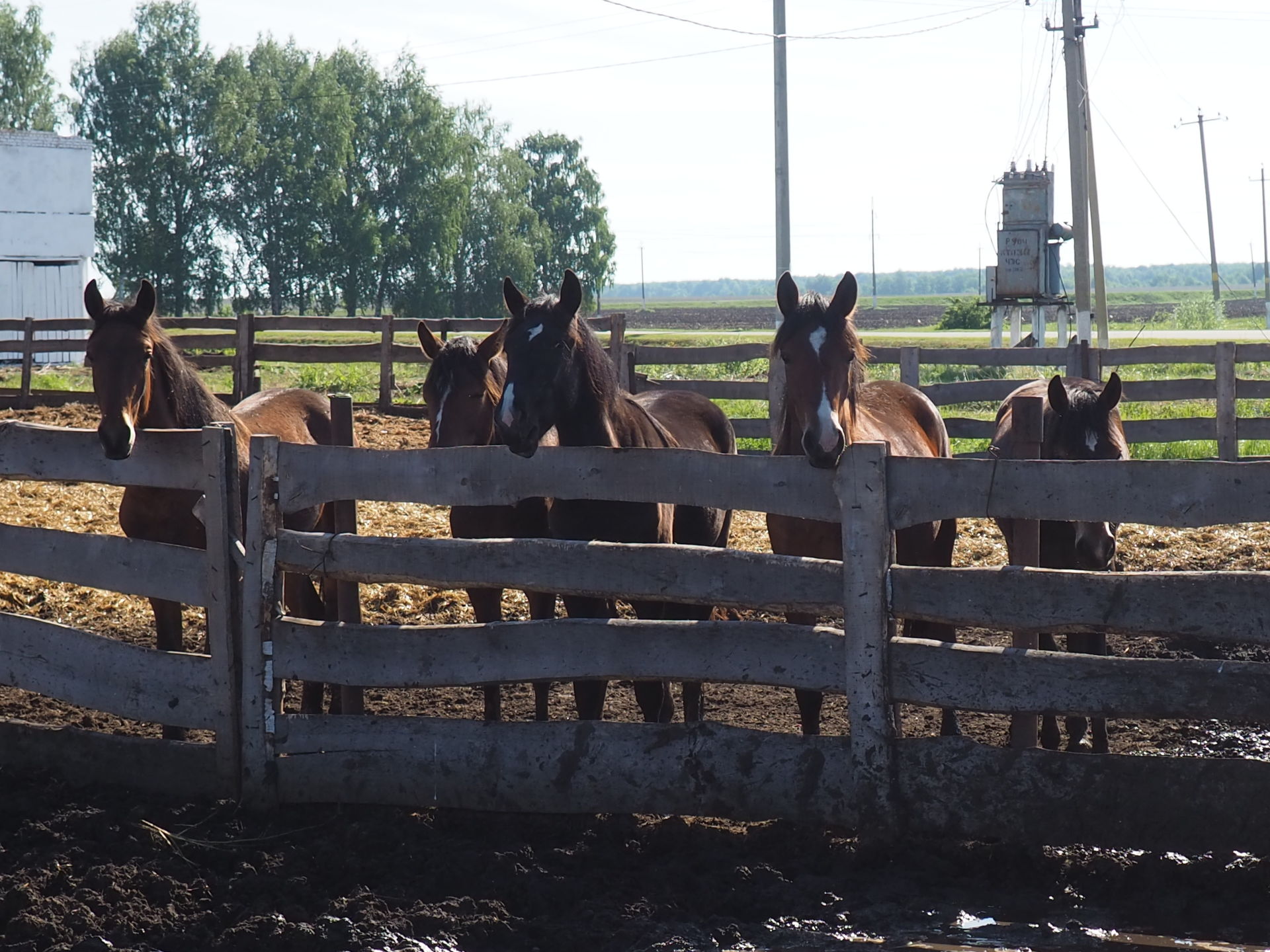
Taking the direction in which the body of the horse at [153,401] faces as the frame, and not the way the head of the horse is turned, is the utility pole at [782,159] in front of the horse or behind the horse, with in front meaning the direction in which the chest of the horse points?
behind

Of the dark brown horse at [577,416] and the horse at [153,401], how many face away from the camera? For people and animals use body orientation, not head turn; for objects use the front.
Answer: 0

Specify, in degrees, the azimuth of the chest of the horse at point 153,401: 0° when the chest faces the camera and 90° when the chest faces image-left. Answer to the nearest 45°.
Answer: approximately 45°

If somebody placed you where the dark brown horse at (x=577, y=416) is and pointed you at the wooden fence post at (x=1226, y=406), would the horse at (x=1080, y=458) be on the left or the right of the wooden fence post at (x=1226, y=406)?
right
